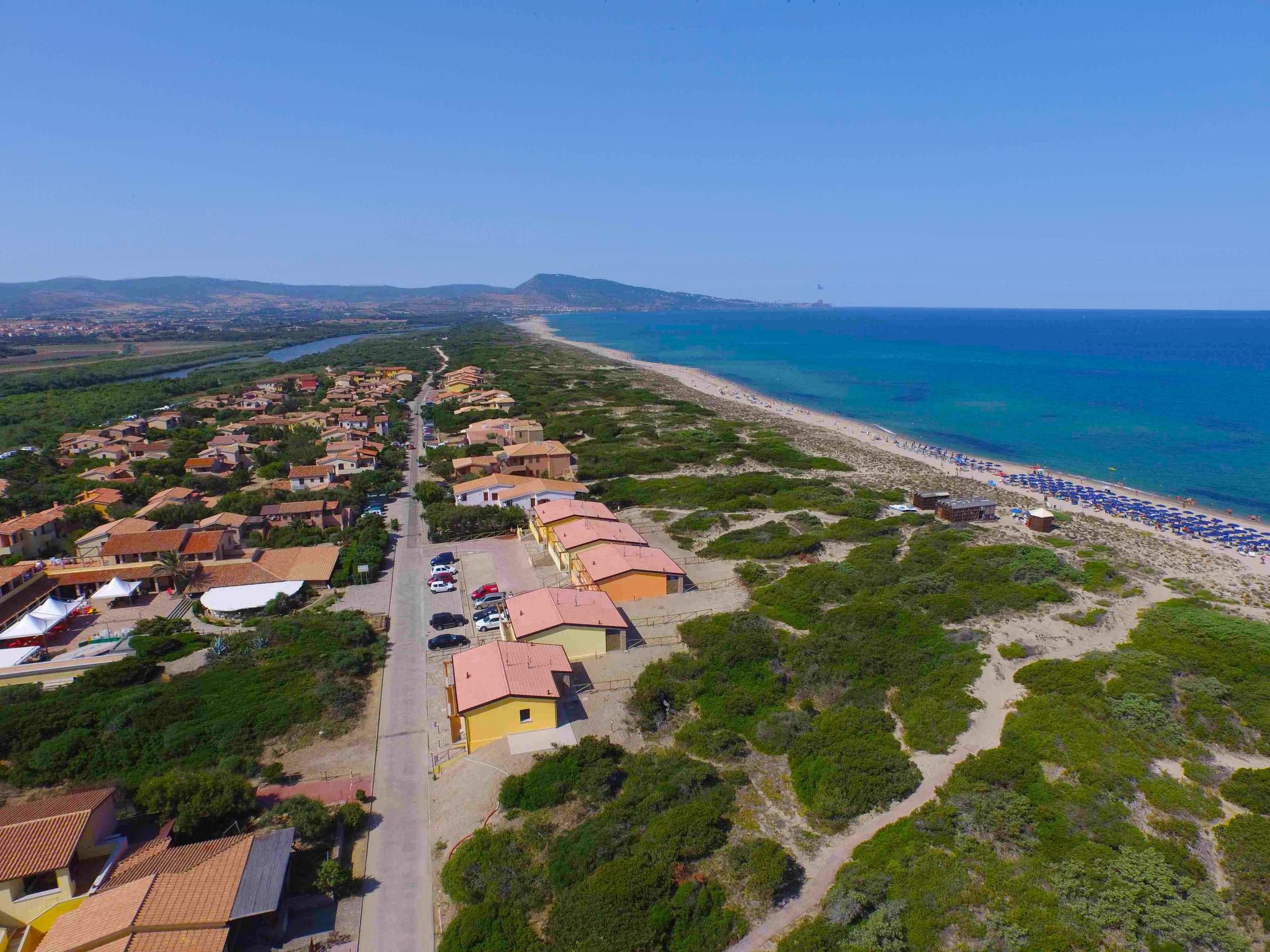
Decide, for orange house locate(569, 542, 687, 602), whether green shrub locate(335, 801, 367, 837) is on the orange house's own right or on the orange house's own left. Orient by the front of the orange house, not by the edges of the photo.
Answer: on the orange house's own left
